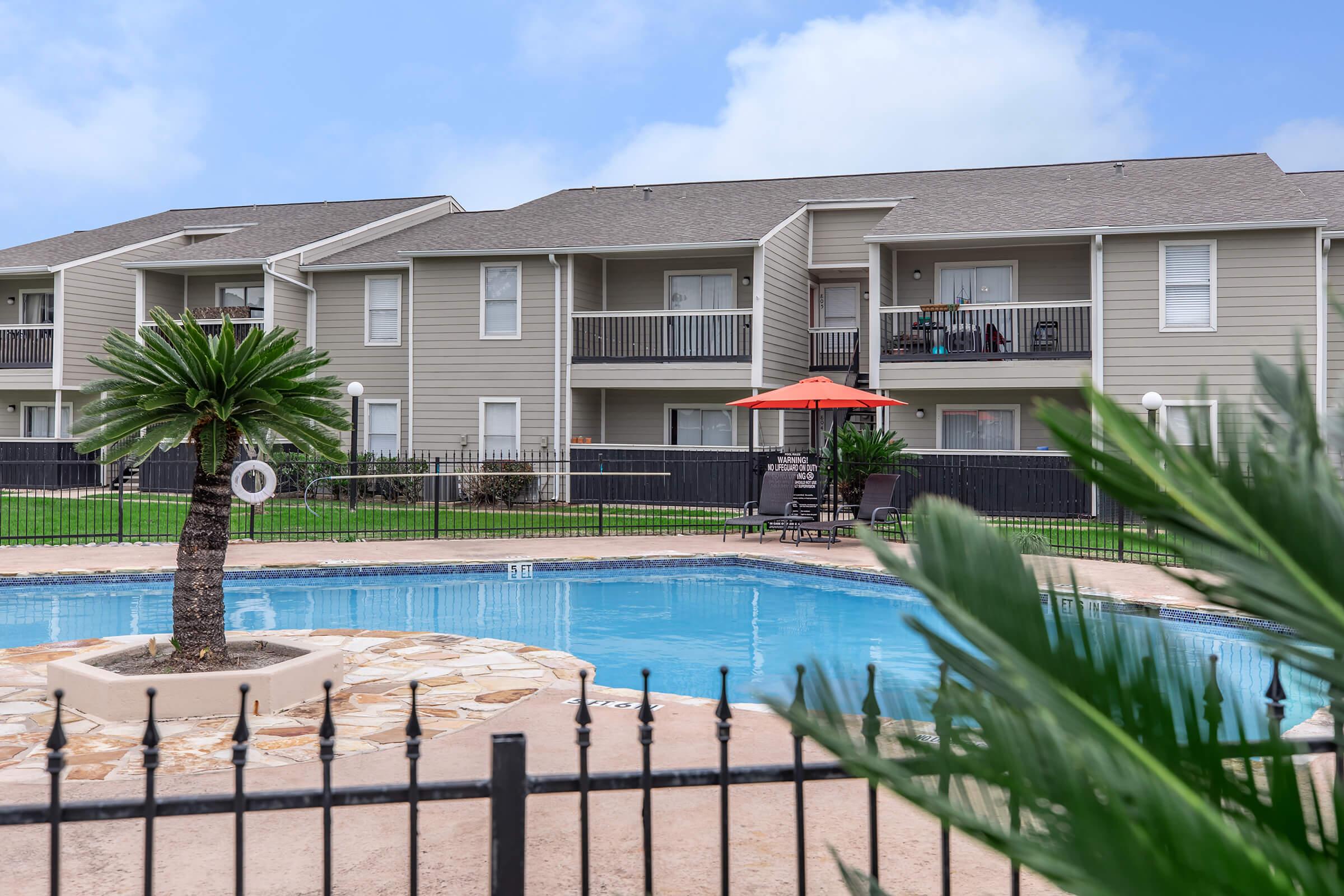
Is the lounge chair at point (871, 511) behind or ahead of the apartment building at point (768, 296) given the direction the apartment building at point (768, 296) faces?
ahead

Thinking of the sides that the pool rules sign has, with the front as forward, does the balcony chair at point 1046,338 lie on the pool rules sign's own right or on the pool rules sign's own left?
on the pool rules sign's own left

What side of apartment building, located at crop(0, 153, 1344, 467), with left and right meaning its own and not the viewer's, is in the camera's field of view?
front

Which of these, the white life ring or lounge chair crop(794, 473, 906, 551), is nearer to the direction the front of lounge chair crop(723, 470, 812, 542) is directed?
the white life ring

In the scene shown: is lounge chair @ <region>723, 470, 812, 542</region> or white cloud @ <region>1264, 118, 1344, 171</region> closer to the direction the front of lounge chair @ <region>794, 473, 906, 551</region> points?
the lounge chair

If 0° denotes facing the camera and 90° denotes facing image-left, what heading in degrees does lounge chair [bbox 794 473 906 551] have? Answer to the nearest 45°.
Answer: approximately 45°

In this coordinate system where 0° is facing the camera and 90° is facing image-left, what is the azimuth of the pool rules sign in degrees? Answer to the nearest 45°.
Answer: approximately 0°

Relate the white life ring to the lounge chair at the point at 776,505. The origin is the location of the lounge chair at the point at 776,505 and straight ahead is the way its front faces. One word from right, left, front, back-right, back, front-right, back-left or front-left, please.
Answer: front

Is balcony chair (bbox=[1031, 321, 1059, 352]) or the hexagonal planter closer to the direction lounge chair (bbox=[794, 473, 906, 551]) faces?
the hexagonal planter

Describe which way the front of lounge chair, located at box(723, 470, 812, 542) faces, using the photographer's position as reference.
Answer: facing the viewer and to the left of the viewer

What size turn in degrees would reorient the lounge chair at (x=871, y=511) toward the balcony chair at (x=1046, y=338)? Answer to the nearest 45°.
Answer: approximately 180°

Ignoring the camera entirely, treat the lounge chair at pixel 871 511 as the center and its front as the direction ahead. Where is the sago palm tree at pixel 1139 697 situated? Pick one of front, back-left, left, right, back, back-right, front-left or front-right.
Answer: front-left

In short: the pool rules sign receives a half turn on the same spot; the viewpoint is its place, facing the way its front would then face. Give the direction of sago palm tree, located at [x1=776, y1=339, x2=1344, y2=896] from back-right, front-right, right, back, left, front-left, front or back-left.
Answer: back

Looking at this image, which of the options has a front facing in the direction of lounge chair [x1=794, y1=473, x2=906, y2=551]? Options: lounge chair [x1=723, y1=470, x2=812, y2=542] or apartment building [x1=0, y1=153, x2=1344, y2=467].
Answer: the apartment building
